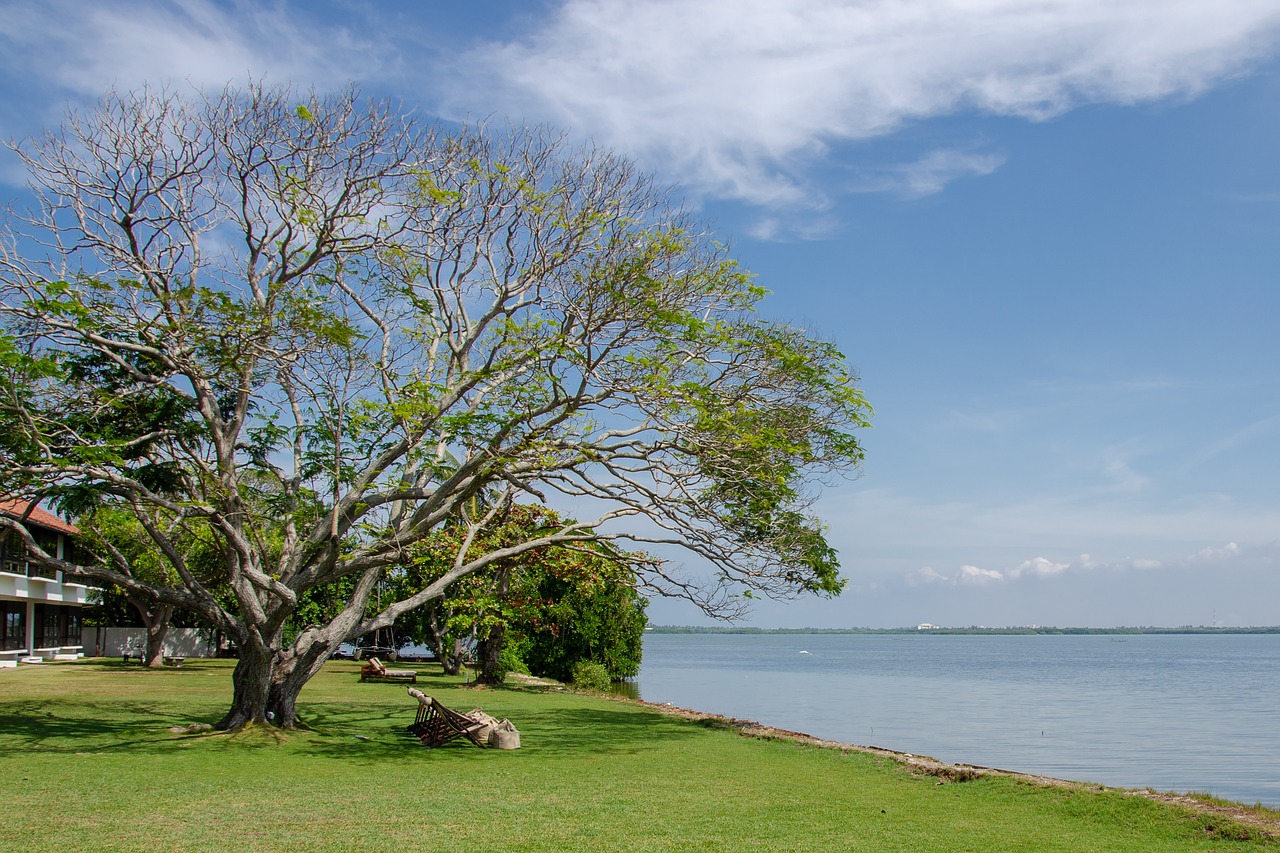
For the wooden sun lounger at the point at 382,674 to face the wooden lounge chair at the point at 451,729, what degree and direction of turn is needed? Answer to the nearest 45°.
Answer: approximately 90° to its right

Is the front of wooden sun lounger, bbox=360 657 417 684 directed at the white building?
no

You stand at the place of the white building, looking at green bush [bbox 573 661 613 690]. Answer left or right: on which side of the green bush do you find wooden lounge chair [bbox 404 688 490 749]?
right

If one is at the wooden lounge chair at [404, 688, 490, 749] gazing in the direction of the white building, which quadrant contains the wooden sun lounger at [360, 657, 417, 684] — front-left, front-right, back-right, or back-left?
front-right

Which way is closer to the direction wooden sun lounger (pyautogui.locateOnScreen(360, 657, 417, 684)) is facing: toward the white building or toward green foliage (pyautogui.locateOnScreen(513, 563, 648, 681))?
the green foliage

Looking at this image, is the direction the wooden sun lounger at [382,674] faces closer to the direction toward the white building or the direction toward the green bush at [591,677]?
the green bush

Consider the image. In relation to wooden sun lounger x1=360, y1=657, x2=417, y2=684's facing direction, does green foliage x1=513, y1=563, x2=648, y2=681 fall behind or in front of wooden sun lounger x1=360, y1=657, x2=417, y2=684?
in front

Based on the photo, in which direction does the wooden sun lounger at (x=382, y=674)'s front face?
to the viewer's right

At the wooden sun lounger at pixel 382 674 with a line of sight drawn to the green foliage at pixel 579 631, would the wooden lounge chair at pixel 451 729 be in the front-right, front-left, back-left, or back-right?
back-right

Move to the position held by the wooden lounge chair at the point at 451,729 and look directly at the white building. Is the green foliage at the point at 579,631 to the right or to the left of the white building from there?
right

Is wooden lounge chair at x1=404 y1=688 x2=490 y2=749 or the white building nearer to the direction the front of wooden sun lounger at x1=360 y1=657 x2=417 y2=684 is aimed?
the wooden lounge chair

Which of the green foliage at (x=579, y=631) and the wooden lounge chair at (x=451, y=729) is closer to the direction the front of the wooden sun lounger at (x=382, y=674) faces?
the green foliage

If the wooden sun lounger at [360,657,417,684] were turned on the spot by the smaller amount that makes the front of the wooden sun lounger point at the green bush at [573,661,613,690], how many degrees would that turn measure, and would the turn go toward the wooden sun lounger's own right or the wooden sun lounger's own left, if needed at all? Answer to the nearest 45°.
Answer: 0° — it already faces it
